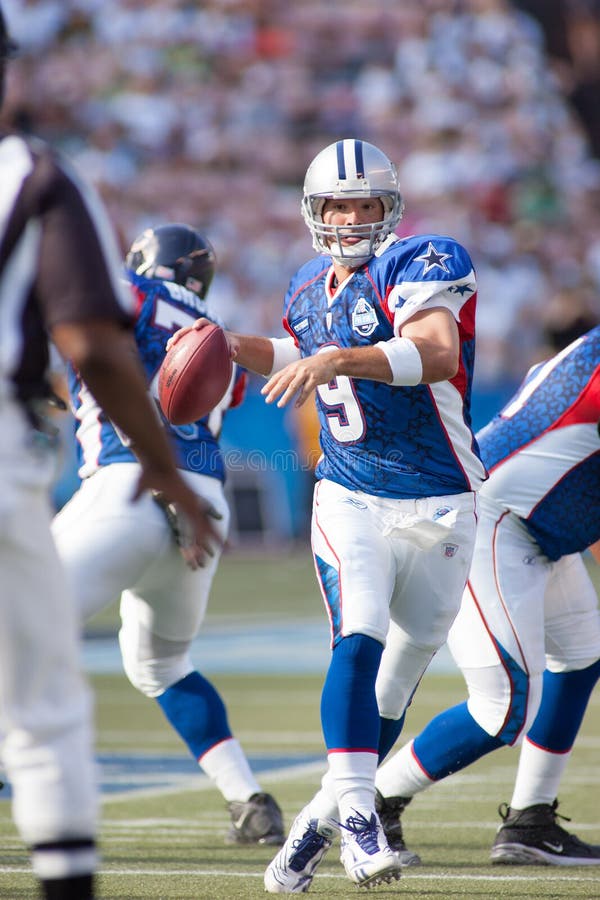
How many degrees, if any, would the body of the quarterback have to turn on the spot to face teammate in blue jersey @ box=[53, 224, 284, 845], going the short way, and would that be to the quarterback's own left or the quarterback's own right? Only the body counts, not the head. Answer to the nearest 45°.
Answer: approximately 90° to the quarterback's own right

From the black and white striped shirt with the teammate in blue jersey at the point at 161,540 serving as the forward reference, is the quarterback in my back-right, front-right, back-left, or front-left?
front-right

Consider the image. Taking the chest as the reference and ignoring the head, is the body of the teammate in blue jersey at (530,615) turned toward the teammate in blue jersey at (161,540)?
no

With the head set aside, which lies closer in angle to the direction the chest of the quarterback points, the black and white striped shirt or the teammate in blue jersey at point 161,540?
the black and white striped shirt

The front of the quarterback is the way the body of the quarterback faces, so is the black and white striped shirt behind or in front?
in front

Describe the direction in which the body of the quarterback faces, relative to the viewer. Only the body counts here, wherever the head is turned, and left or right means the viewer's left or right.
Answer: facing the viewer and to the left of the viewer
